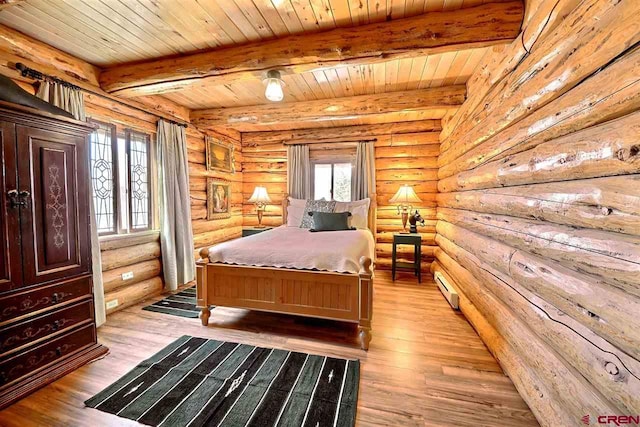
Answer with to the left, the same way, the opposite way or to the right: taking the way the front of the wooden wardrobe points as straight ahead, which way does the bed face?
to the right

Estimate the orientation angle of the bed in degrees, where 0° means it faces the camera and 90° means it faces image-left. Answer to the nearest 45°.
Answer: approximately 0°

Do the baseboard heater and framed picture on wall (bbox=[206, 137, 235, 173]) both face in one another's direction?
yes

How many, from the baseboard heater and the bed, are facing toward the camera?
1

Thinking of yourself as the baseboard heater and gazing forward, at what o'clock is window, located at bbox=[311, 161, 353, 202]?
The window is roughly at 1 o'clock from the baseboard heater.

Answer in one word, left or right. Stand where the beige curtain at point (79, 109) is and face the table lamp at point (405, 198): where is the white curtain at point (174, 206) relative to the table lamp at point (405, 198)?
left

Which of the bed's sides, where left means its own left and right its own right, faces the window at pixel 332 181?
back

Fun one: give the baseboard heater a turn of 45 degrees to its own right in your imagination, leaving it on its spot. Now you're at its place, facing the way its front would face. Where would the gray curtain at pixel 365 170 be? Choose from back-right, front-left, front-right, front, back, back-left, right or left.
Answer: front

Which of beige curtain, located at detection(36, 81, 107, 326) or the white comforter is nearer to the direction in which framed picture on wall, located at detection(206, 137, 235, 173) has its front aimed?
the white comforter

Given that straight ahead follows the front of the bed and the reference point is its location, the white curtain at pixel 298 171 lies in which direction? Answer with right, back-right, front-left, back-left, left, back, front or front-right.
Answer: back

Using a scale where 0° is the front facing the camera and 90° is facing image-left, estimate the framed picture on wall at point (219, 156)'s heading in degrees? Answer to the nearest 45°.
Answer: approximately 315°

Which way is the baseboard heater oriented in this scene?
to the viewer's left

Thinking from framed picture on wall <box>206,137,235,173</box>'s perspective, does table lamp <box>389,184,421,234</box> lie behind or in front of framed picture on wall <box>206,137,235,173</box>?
in front

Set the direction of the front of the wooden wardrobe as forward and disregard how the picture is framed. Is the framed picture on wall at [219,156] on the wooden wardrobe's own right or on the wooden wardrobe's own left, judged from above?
on the wooden wardrobe's own left

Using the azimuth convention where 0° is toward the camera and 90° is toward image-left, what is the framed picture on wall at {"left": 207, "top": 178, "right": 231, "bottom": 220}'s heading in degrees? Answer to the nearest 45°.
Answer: approximately 315°

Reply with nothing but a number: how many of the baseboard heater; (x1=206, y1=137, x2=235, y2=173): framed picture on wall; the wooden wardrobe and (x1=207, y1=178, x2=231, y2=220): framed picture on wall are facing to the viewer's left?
1

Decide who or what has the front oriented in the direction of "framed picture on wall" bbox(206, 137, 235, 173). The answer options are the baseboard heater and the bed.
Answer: the baseboard heater

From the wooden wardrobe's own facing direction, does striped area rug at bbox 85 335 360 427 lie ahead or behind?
ahead
